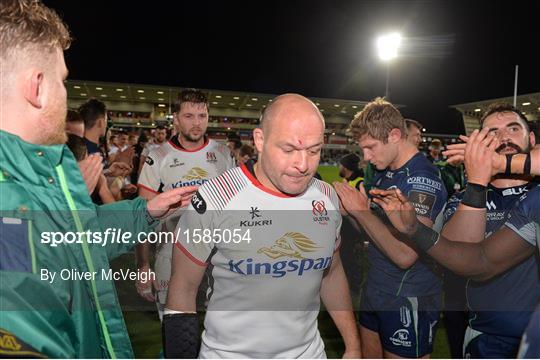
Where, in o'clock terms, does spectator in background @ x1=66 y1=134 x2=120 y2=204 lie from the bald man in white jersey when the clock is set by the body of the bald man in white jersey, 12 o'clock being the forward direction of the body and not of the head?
The spectator in background is roughly at 6 o'clock from the bald man in white jersey.

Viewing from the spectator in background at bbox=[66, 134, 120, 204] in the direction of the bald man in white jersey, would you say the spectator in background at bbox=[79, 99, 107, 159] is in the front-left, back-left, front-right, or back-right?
back-left

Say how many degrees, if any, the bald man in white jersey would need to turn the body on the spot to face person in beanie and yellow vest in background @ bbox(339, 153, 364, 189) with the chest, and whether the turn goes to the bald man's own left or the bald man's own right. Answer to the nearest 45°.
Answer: approximately 135° to the bald man's own left

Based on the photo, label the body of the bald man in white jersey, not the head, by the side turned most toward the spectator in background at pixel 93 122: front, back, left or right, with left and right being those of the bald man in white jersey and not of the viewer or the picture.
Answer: back

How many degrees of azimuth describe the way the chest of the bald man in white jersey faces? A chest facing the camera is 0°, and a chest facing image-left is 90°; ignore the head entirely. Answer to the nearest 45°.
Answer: approximately 315°
